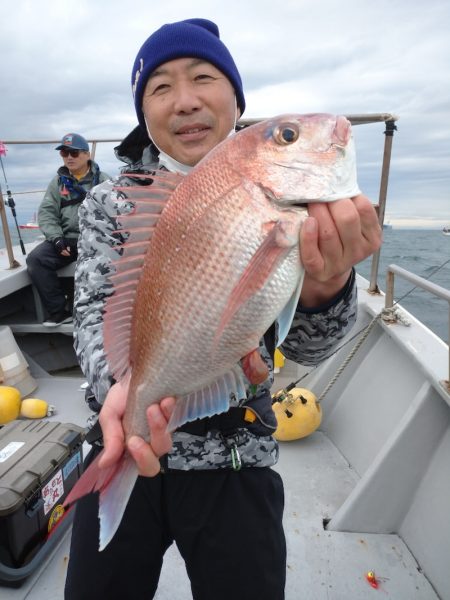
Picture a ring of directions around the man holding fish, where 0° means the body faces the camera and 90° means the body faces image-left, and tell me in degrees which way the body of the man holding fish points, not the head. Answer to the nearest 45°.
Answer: approximately 0°

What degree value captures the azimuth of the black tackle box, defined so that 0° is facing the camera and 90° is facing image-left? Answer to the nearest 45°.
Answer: approximately 315°

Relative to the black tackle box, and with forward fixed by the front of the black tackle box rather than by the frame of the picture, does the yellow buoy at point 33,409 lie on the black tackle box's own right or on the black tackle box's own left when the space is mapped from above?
on the black tackle box's own left

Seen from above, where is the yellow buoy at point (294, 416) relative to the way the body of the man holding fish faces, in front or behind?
behind
